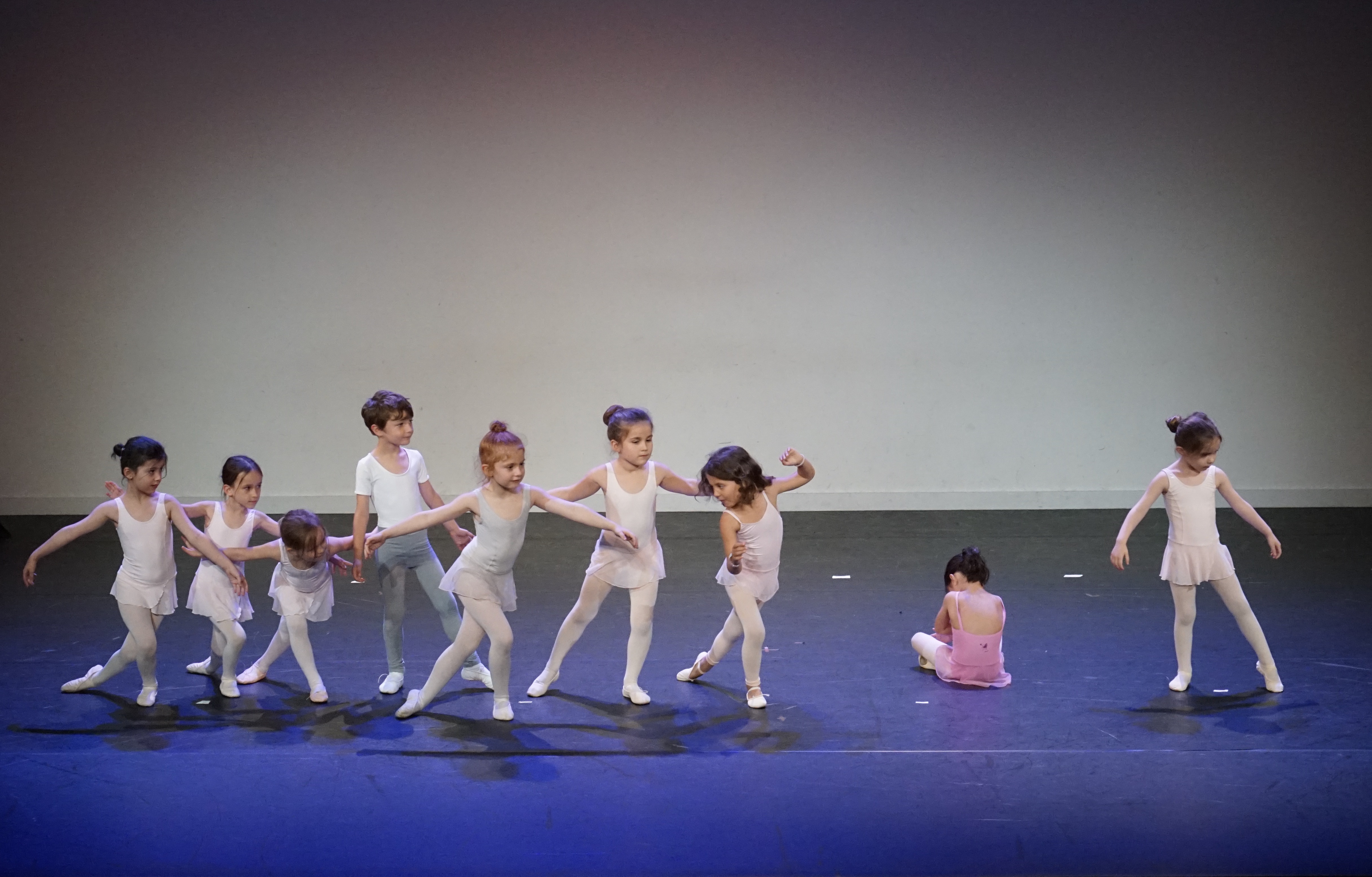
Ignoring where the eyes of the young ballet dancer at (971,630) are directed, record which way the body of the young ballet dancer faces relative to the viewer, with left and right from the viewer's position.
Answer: facing away from the viewer and to the left of the viewer

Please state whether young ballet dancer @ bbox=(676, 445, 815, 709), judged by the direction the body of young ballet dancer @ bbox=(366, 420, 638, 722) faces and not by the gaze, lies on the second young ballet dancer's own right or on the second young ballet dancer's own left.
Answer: on the second young ballet dancer's own left

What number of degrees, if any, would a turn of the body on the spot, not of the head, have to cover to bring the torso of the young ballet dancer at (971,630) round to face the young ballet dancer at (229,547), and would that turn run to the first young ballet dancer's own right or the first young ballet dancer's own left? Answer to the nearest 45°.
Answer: approximately 45° to the first young ballet dancer's own left

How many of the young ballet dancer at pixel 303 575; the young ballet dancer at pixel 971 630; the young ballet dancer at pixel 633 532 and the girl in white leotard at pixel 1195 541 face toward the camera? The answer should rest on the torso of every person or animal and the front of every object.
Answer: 3

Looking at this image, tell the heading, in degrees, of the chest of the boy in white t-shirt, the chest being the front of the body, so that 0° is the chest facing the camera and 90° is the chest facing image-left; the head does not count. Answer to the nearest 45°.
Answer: approximately 315°

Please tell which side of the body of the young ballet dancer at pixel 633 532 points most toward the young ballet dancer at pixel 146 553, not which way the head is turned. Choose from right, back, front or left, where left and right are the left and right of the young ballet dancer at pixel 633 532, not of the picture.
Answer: right

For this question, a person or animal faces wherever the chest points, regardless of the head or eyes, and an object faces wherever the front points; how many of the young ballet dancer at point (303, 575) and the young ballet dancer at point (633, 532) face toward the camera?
2

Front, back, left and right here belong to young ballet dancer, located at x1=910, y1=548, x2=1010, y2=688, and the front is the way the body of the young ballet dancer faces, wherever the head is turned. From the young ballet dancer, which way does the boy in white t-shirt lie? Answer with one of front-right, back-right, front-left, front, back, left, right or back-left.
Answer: front-left
